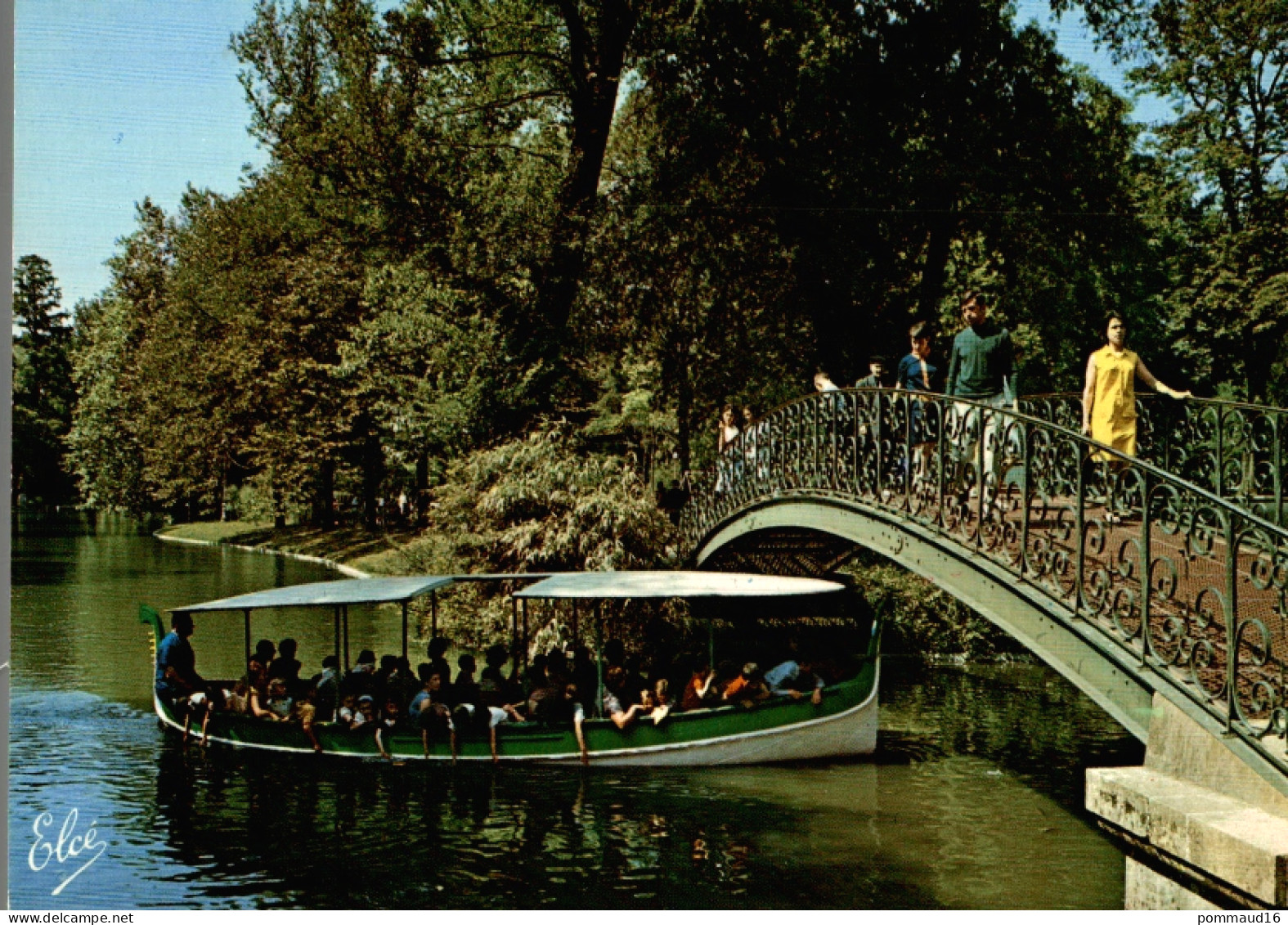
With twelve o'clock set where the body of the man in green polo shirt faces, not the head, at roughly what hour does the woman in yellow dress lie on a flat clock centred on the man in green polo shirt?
The woman in yellow dress is roughly at 10 o'clock from the man in green polo shirt.

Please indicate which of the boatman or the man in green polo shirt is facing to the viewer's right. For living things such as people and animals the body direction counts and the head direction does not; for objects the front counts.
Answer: the boatman

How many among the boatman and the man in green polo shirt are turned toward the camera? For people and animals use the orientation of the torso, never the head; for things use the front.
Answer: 1

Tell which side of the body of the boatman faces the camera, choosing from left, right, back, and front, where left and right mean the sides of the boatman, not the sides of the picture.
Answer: right

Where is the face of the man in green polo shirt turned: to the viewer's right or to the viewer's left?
to the viewer's left

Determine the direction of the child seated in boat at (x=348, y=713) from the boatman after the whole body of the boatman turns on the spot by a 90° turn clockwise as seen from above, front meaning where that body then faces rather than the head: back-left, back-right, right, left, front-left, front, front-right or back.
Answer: front-left
